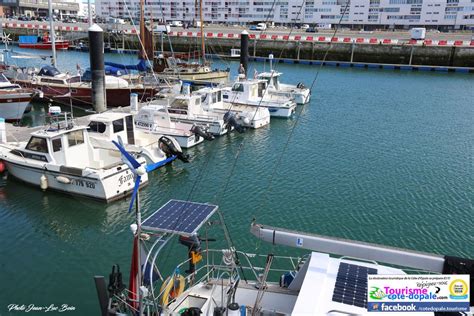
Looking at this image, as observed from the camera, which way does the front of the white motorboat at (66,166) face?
facing away from the viewer and to the left of the viewer

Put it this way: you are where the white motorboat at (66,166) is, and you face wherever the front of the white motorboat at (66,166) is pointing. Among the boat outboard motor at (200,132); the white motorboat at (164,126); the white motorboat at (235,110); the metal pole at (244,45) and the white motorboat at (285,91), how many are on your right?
5

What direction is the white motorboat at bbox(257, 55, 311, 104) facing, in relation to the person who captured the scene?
facing away from the viewer and to the left of the viewer

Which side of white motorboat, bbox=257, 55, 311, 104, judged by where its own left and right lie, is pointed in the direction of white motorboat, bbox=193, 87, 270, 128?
left

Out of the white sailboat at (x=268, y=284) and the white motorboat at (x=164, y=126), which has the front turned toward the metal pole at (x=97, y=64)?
the white motorboat at (x=164, y=126)

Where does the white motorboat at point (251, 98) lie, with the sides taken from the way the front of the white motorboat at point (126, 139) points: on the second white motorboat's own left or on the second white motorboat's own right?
on the second white motorboat's own right

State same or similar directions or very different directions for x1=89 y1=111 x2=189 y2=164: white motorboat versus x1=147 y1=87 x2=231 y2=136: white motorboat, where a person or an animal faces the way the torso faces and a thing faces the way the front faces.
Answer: same or similar directions

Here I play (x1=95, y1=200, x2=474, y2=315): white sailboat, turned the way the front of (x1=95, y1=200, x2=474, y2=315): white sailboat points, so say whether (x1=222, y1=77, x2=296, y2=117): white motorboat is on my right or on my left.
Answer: on my left

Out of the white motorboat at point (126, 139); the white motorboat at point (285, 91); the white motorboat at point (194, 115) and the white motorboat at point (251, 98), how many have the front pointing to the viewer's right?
0

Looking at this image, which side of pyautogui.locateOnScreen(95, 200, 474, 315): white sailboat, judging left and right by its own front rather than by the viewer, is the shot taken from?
right

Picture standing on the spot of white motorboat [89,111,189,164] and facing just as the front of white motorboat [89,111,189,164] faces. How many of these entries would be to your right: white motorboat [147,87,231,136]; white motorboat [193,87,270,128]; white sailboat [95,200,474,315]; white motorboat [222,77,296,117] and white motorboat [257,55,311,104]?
4

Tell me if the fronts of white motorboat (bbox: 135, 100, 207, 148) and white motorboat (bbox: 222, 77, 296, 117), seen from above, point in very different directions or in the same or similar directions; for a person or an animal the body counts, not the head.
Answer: same or similar directions

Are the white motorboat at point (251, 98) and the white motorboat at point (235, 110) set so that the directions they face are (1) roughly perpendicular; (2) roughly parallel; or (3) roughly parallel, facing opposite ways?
roughly parallel

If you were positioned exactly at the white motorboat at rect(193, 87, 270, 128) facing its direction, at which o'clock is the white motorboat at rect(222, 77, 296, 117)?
the white motorboat at rect(222, 77, 296, 117) is roughly at 2 o'clock from the white motorboat at rect(193, 87, 270, 128).

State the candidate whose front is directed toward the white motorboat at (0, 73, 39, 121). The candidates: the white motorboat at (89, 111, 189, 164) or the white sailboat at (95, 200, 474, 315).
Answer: the white motorboat at (89, 111, 189, 164)

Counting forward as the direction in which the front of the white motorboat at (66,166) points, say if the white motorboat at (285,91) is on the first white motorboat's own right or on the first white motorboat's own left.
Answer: on the first white motorboat's own right
